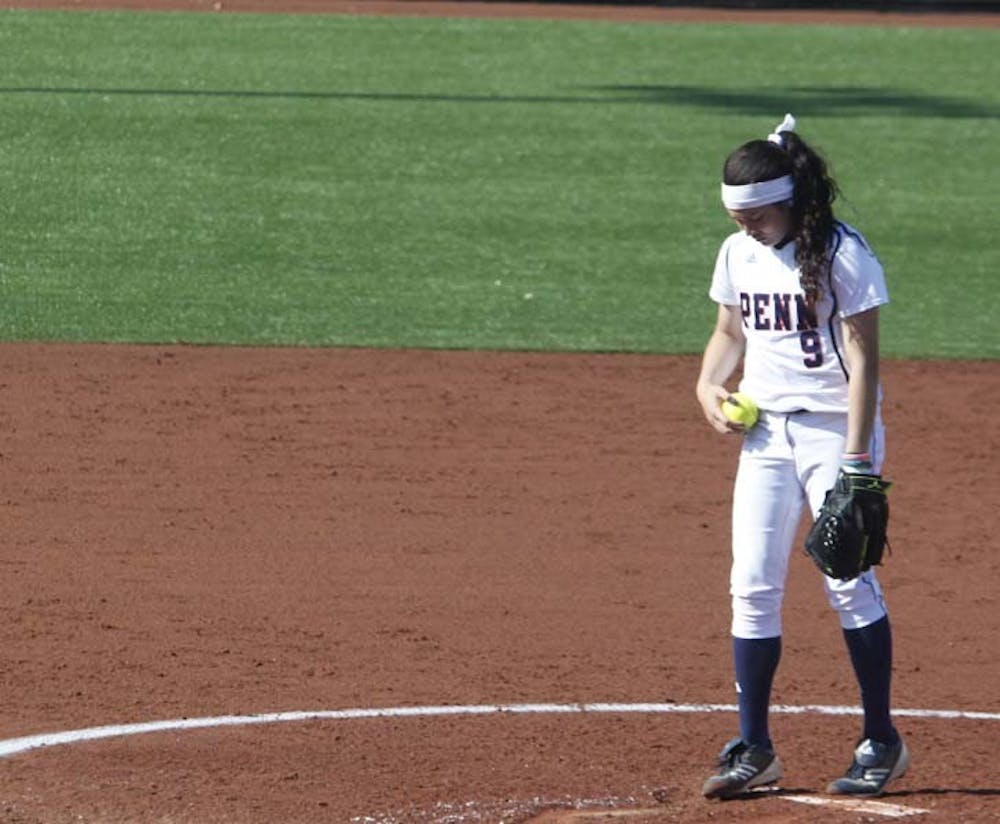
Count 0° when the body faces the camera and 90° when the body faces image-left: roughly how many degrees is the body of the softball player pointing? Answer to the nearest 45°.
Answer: approximately 45°
